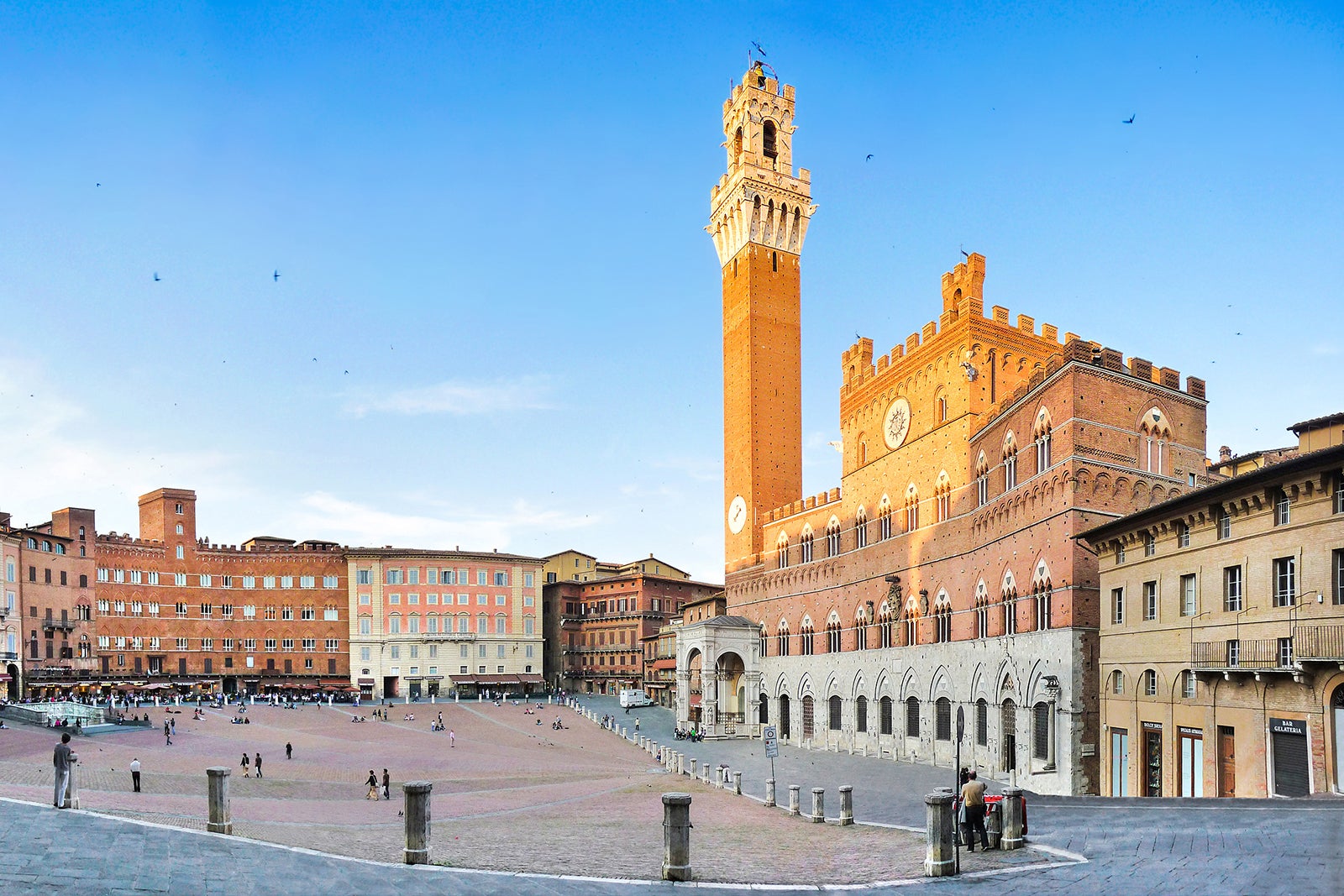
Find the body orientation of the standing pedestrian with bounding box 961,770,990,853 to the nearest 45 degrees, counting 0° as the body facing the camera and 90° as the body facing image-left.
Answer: approximately 180°

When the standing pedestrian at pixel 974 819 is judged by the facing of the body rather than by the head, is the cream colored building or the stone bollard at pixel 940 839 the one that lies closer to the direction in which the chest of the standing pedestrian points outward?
the cream colored building

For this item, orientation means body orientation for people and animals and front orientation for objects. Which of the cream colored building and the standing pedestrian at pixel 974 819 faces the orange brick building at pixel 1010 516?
the standing pedestrian

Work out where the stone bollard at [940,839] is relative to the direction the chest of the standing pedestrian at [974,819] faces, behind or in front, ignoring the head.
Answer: behind

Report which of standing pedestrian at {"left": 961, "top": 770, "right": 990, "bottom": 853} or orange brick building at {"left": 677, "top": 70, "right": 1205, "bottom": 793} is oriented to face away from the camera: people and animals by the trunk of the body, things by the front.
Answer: the standing pedestrian

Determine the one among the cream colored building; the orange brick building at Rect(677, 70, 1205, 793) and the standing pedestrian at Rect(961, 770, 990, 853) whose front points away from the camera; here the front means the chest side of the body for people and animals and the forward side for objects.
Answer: the standing pedestrian

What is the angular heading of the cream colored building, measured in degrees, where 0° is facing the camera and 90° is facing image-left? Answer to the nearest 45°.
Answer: approximately 45°

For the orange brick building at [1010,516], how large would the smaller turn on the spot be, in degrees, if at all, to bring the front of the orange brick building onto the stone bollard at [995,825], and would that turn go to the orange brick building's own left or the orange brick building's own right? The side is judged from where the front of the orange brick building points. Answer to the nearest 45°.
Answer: approximately 45° to the orange brick building's own left

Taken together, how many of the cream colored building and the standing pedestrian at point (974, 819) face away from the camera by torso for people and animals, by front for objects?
1

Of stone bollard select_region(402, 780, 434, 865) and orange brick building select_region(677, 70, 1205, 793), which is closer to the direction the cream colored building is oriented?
the stone bollard

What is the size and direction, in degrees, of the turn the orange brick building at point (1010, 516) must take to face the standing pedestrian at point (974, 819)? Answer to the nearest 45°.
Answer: approximately 45° to its left

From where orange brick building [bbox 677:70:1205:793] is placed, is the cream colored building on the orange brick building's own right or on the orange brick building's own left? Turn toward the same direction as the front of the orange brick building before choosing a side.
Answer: on the orange brick building's own left
